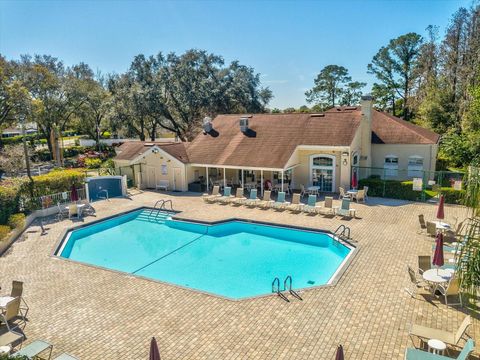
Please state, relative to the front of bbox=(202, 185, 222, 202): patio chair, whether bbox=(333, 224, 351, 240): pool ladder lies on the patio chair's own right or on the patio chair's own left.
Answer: on the patio chair's own left

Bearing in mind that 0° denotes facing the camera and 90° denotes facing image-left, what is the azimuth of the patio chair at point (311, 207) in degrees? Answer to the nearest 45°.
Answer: approximately 0°

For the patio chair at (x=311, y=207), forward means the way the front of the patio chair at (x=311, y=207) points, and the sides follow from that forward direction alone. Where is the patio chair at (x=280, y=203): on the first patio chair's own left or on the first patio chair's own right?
on the first patio chair's own right

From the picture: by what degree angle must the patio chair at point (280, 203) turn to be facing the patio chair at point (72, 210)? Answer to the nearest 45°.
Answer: approximately 45° to its right

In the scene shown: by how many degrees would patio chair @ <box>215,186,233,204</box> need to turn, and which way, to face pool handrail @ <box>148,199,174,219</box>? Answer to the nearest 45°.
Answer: approximately 45° to its right

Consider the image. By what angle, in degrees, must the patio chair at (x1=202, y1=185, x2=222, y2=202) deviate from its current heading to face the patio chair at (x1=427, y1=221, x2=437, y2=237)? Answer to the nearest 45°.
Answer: approximately 90° to its left

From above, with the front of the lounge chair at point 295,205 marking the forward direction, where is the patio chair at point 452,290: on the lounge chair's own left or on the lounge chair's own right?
on the lounge chair's own left
